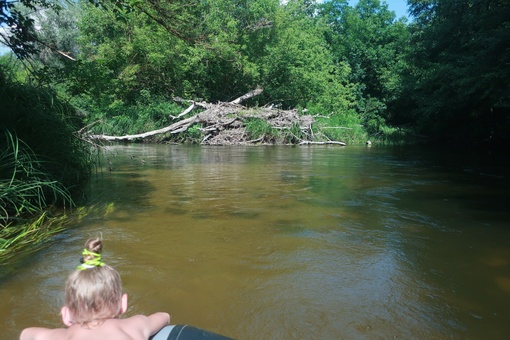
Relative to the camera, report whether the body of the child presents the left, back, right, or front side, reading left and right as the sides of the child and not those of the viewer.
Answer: back

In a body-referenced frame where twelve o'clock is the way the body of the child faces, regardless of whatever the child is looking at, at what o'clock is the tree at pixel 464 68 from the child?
The tree is roughly at 2 o'clock from the child.

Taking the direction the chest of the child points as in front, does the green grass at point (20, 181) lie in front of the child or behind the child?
in front

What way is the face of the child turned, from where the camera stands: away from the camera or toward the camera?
away from the camera

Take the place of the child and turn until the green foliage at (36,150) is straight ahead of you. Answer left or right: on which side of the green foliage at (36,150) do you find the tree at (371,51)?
right

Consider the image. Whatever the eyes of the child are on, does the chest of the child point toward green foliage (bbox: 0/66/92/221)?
yes

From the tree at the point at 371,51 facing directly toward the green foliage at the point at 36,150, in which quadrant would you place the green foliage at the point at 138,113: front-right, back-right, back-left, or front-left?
front-right

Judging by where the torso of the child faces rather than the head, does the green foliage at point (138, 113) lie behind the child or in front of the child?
in front

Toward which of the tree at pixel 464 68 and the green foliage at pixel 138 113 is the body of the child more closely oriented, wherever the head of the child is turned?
the green foliage

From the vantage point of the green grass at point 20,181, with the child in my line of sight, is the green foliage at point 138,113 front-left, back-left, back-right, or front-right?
back-left

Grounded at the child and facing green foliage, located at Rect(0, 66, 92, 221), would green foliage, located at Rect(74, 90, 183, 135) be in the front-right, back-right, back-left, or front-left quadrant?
front-right
